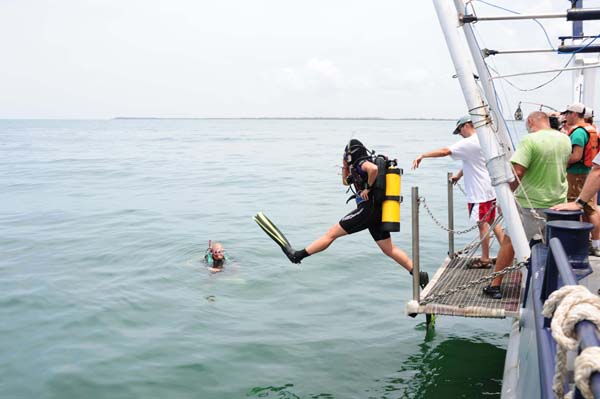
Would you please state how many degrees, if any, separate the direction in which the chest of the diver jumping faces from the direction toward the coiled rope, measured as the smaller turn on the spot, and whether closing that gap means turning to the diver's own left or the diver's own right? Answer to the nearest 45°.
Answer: approximately 90° to the diver's own left

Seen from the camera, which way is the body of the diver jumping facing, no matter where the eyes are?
to the viewer's left

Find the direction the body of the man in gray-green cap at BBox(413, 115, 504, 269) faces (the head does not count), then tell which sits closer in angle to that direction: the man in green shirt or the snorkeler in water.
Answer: the snorkeler in water

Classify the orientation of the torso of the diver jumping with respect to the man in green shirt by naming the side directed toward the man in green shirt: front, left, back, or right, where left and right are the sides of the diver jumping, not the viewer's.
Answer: back

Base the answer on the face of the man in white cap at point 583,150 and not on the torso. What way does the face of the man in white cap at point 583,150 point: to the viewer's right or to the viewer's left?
to the viewer's left

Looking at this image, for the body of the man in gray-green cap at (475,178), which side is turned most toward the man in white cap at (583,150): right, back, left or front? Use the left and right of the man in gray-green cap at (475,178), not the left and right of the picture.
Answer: back

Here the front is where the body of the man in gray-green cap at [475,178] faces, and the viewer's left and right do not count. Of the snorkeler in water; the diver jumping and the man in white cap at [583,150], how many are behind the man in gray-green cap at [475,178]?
1

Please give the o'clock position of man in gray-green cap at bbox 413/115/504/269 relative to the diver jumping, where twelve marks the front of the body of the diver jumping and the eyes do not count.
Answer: The man in gray-green cap is roughly at 5 o'clock from the diver jumping.

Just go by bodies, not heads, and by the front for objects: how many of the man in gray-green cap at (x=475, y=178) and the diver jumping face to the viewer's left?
2

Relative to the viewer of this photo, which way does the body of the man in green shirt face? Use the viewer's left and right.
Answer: facing away from the viewer and to the left of the viewer

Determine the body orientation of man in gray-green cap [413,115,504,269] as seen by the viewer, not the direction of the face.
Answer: to the viewer's left

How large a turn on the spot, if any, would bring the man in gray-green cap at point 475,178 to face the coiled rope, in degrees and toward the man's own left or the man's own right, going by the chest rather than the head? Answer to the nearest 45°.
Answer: approximately 90° to the man's own left
